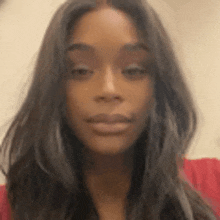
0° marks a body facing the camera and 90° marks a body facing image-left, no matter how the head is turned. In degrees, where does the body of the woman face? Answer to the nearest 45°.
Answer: approximately 0°
